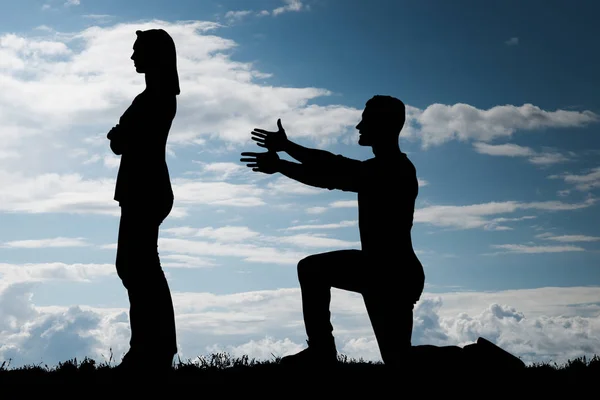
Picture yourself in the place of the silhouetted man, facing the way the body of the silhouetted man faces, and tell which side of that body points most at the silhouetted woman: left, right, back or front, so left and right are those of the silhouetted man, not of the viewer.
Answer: front

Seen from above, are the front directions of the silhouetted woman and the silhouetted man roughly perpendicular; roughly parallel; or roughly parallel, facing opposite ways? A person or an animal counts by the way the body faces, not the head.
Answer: roughly parallel

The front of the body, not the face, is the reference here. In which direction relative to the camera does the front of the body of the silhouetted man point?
to the viewer's left

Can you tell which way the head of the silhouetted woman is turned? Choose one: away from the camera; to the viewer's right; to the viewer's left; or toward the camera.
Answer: to the viewer's left

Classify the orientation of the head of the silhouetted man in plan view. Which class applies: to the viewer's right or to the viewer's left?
to the viewer's left

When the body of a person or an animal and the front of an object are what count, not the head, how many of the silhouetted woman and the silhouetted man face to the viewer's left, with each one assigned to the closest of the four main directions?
2

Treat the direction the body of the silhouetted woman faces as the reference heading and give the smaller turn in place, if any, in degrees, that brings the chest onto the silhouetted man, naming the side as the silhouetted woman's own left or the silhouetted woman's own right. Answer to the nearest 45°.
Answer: approximately 135° to the silhouetted woman's own left

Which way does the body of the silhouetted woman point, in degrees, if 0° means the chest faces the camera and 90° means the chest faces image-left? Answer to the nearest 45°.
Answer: approximately 90°
